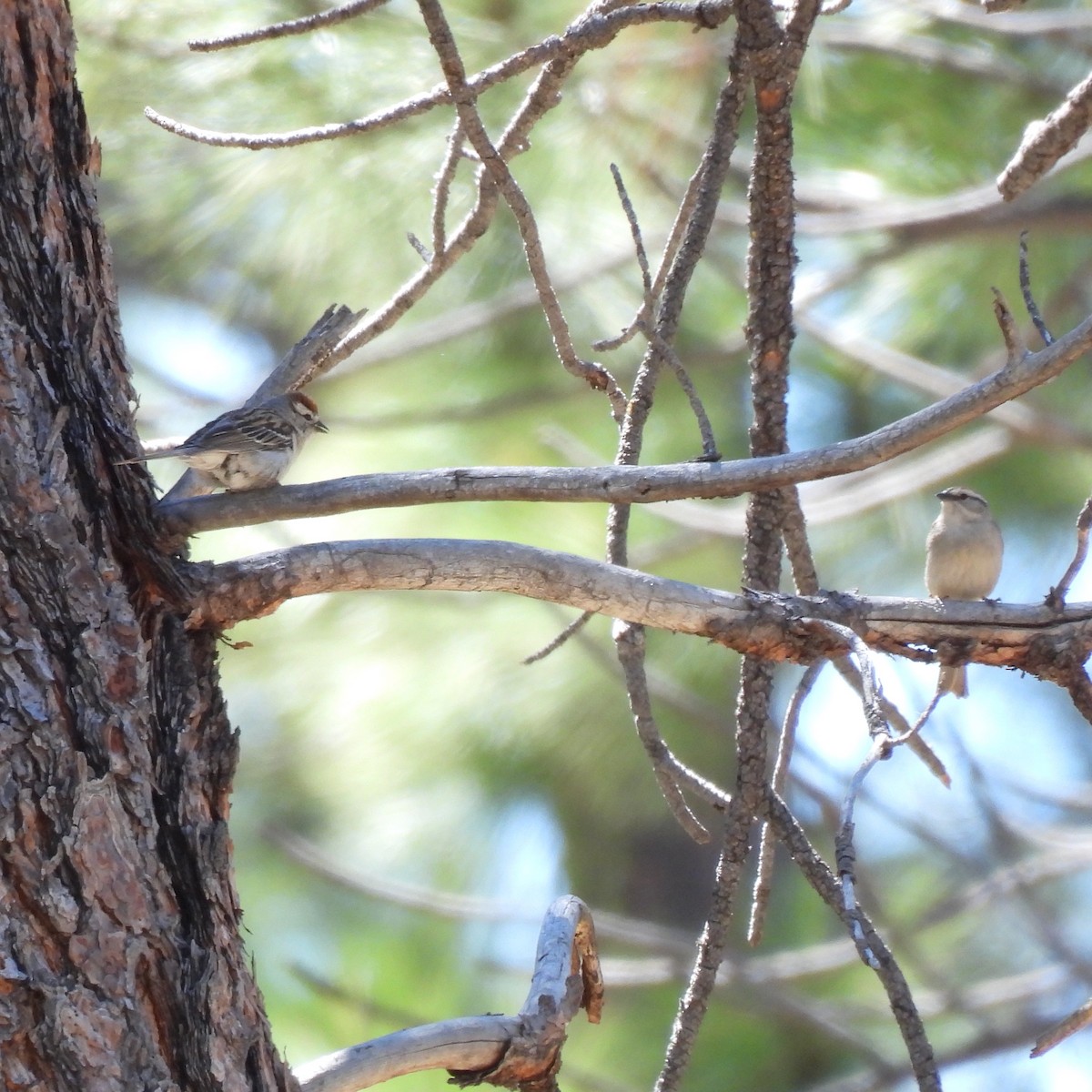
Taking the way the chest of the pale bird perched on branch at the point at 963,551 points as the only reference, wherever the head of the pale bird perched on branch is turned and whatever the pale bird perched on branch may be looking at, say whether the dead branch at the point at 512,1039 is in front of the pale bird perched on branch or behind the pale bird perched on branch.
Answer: in front

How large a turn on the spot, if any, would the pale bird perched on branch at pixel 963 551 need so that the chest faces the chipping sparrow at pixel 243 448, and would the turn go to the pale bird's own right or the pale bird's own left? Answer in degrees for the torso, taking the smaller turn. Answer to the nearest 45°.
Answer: approximately 45° to the pale bird's own right

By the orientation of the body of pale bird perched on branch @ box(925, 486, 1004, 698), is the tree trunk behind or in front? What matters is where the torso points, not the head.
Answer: in front

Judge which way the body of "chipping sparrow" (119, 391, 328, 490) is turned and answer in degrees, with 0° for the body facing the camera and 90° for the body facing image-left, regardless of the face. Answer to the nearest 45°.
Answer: approximately 270°

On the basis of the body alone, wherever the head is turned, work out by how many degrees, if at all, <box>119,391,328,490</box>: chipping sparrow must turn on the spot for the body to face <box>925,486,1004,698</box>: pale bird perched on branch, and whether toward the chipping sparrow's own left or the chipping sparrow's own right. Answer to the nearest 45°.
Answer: approximately 45° to the chipping sparrow's own left

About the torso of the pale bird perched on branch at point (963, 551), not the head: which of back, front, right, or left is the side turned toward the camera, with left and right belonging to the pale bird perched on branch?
front
